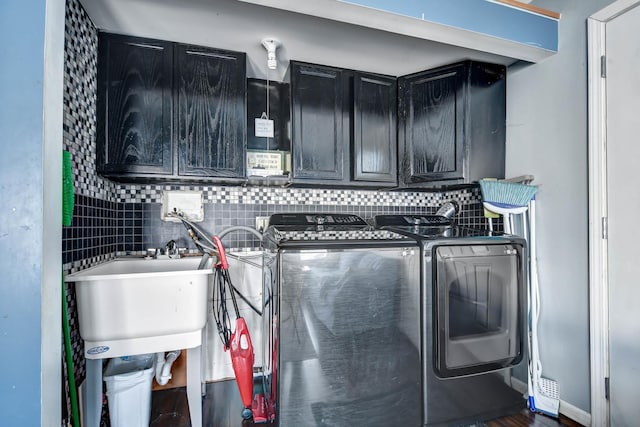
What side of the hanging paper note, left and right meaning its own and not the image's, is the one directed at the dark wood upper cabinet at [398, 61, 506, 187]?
left

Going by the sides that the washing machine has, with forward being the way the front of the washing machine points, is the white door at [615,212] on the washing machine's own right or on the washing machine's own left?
on the washing machine's own left

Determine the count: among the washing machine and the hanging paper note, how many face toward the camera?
2

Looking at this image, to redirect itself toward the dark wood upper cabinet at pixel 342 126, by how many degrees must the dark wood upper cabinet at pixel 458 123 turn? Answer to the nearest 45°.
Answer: approximately 45° to its right

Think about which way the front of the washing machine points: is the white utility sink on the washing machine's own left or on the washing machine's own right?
on the washing machine's own right

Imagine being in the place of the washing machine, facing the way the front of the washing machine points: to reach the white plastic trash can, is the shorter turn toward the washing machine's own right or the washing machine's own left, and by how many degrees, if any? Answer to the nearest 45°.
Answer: approximately 90° to the washing machine's own right

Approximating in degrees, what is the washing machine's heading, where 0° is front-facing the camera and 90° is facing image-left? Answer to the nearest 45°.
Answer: approximately 0°

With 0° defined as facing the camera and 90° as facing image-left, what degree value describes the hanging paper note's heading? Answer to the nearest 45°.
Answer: approximately 0°

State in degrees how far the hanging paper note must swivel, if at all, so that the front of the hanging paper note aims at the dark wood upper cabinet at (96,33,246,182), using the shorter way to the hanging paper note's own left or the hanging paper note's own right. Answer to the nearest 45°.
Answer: approximately 45° to the hanging paper note's own right
